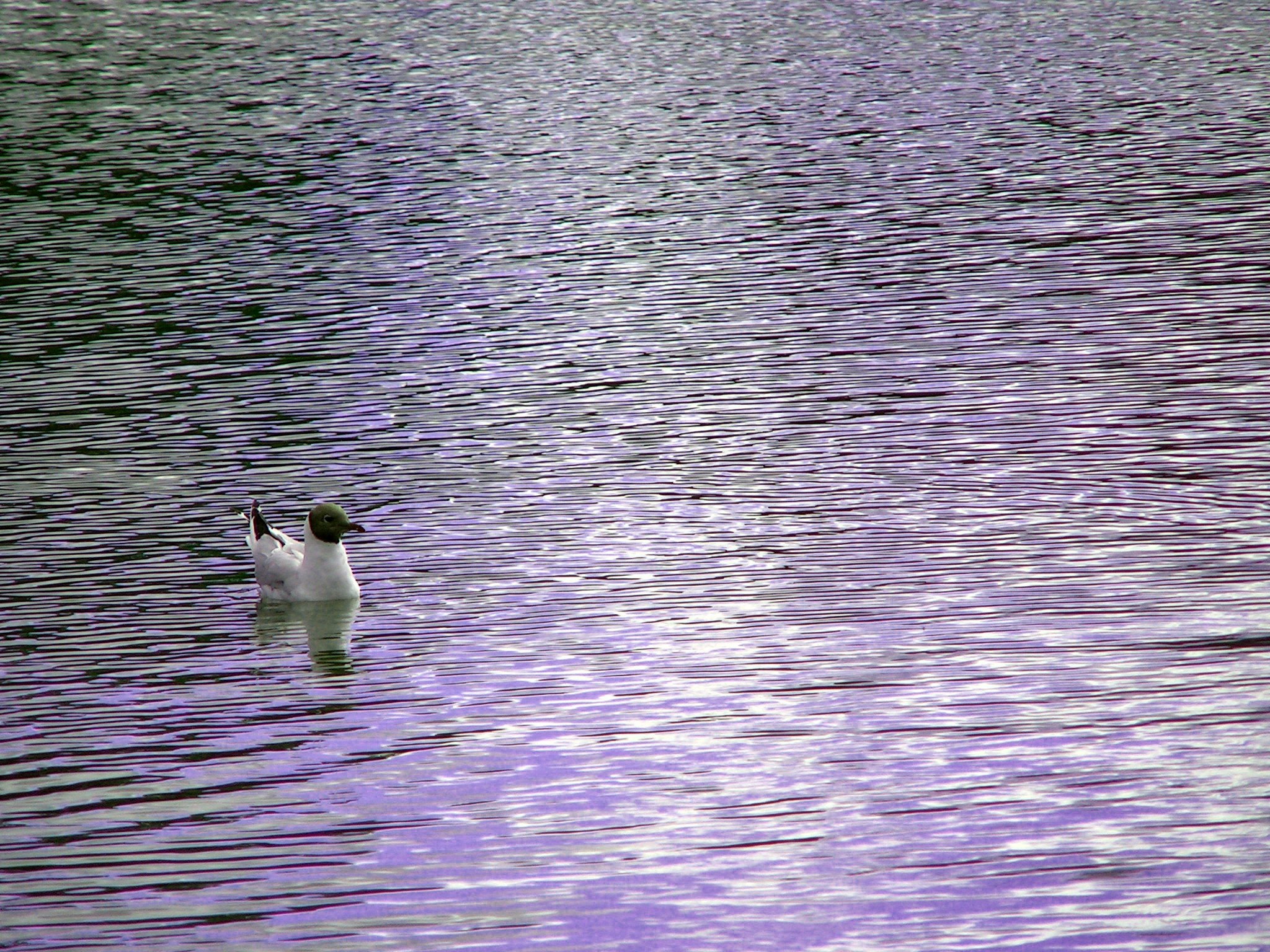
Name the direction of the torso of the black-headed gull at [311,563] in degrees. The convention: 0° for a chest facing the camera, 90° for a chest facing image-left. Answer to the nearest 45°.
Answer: approximately 315°
